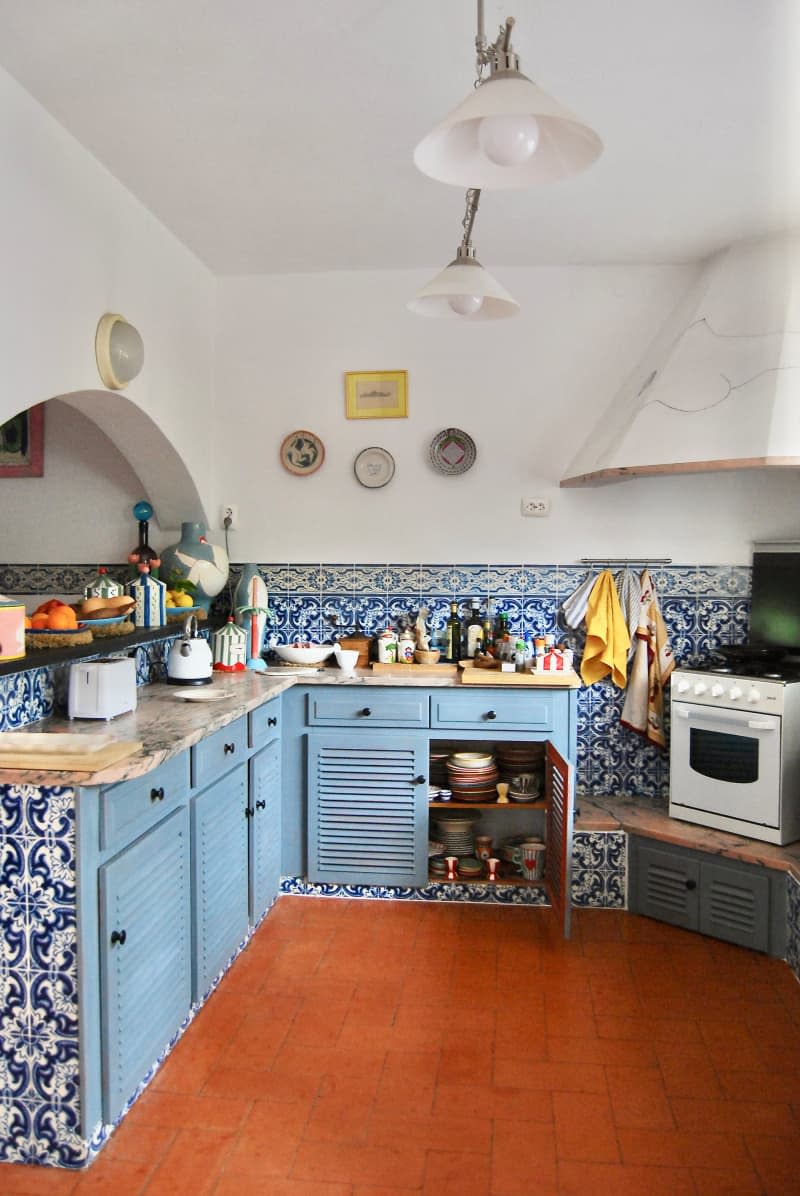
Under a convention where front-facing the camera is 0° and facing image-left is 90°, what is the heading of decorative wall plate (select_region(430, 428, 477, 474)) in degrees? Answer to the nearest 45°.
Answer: approximately 0°

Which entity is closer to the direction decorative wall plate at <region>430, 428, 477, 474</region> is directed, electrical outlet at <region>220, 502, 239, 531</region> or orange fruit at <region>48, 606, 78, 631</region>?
the orange fruit

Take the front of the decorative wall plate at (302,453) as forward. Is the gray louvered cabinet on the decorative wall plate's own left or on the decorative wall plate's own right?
on the decorative wall plate's own left

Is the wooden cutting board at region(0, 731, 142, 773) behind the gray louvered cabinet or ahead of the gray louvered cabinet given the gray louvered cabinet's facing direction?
ahead

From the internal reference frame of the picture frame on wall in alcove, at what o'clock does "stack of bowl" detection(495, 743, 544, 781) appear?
The stack of bowl is roughly at 10 o'clock from the picture frame on wall in alcove.

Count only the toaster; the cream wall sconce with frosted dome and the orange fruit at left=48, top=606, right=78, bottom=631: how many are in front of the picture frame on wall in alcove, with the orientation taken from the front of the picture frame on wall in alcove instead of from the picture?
3

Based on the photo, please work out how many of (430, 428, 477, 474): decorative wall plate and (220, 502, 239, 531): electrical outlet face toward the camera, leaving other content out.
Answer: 2
